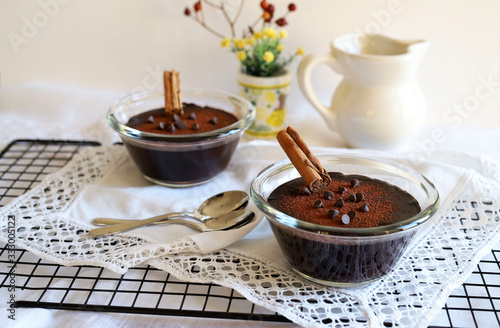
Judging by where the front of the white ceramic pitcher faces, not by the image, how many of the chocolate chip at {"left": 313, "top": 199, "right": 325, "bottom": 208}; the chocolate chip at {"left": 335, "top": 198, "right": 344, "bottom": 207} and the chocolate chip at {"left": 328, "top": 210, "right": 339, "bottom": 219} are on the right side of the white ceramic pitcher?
3

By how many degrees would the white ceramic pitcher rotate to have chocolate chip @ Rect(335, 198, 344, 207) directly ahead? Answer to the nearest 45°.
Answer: approximately 90° to its right

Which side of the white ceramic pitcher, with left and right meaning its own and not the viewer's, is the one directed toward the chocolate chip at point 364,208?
right

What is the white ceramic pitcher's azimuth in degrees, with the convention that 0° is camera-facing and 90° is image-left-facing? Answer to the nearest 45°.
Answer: approximately 270°

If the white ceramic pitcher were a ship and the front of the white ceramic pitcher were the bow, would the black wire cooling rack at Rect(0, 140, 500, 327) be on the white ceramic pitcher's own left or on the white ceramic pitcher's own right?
on the white ceramic pitcher's own right

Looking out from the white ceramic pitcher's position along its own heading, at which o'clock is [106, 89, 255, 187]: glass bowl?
The glass bowl is roughly at 5 o'clock from the white ceramic pitcher.

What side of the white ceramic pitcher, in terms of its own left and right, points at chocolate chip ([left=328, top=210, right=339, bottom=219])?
right

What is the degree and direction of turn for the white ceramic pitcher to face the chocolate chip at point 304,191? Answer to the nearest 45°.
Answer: approximately 90° to its right
